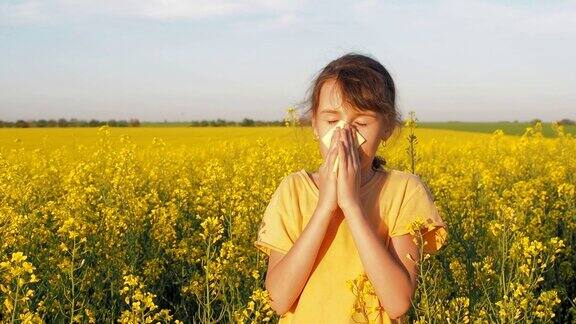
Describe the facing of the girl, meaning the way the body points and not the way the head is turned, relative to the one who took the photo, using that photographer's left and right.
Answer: facing the viewer
